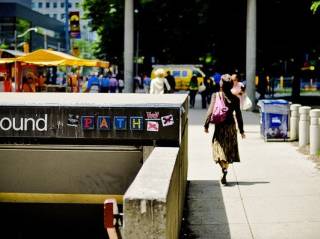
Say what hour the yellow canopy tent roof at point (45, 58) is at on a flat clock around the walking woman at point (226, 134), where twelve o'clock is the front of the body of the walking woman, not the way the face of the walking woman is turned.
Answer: The yellow canopy tent roof is roughly at 11 o'clock from the walking woman.

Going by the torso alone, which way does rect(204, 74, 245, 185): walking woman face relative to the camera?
away from the camera

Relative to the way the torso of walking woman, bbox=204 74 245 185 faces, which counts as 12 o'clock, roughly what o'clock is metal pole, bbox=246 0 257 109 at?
The metal pole is roughly at 12 o'clock from the walking woman.

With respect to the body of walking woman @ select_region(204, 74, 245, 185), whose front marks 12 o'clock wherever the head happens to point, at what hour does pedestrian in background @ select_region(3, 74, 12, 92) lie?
The pedestrian in background is roughly at 11 o'clock from the walking woman.

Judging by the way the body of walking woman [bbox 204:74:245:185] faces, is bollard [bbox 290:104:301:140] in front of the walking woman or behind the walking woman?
in front

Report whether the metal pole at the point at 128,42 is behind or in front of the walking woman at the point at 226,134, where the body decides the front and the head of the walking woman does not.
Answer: in front

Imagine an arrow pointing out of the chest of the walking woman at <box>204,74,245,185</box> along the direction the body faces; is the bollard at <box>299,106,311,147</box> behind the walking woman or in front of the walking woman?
in front
